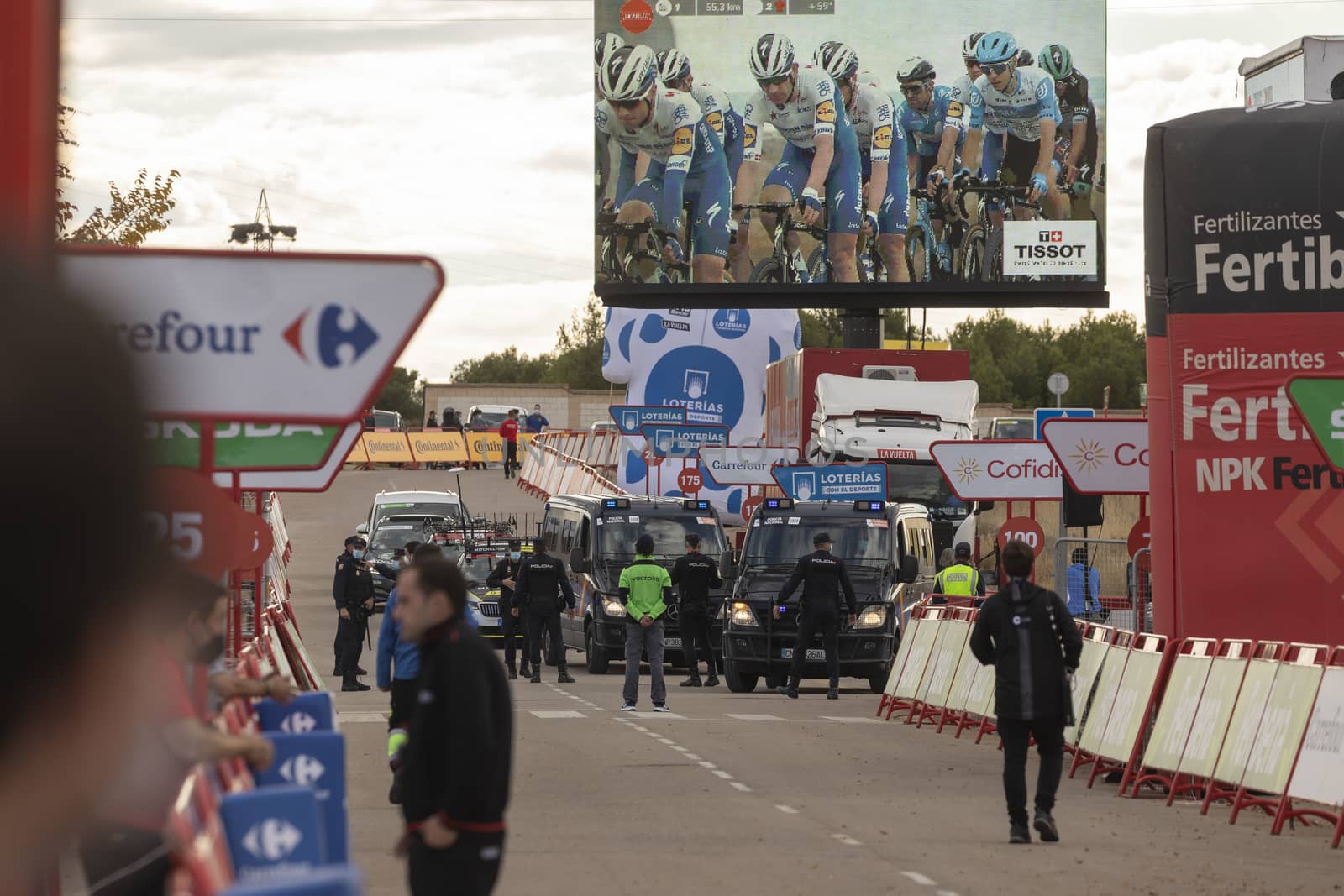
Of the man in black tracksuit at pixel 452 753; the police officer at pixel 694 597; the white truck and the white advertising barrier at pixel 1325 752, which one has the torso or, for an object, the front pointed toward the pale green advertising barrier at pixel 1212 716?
the white truck

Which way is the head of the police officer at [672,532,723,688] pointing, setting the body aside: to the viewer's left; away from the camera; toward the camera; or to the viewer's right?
away from the camera

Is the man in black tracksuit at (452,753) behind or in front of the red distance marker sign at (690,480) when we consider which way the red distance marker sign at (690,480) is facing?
in front

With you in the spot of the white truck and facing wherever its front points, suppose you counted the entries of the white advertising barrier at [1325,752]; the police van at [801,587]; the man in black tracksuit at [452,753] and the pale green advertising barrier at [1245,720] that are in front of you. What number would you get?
4

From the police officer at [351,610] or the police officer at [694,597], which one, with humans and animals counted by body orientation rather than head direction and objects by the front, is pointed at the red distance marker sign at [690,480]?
the police officer at [694,597]

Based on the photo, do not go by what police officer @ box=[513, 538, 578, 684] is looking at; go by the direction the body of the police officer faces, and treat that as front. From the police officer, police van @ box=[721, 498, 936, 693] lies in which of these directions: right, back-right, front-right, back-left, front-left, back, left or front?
right

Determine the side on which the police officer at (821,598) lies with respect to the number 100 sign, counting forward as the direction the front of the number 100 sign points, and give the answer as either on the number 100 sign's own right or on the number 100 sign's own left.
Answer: on the number 100 sign's own right

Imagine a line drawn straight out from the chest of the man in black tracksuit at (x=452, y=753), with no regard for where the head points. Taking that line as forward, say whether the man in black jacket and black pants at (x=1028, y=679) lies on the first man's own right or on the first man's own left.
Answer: on the first man's own right

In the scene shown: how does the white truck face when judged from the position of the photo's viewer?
facing the viewer

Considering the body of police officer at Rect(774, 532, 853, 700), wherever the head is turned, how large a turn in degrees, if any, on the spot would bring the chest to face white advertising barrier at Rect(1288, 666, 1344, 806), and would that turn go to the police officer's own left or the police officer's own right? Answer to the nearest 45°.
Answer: approximately 180°

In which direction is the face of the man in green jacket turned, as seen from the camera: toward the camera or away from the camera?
away from the camera

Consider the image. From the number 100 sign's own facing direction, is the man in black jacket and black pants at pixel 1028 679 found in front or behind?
in front

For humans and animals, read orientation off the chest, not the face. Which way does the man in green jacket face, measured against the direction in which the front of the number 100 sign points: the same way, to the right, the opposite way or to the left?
the opposite way

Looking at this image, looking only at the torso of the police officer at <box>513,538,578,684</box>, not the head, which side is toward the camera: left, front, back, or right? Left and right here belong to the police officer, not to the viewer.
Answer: back

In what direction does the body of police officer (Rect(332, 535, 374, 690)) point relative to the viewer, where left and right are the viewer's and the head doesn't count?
facing the viewer and to the right of the viewer

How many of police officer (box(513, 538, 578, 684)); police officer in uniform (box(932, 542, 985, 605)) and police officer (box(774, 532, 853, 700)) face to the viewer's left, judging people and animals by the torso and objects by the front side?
0

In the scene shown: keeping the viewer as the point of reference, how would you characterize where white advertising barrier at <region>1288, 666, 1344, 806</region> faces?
facing the viewer and to the left of the viewer
